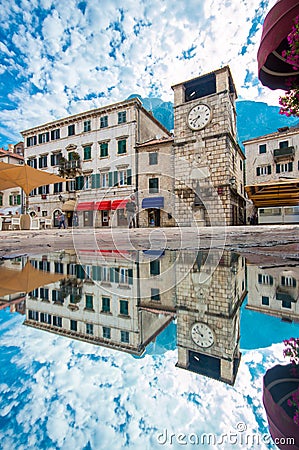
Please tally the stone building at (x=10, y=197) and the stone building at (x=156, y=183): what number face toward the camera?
2

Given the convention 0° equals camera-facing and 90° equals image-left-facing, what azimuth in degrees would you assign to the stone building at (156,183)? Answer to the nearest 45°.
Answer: approximately 0°

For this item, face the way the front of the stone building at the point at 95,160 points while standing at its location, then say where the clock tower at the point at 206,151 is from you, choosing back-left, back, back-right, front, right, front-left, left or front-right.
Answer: left

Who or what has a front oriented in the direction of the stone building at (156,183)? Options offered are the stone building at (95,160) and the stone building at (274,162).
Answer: the stone building at (274,162)

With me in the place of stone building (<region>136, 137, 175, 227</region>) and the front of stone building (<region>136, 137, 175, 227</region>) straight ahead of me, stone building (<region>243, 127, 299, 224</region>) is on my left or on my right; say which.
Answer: on my left

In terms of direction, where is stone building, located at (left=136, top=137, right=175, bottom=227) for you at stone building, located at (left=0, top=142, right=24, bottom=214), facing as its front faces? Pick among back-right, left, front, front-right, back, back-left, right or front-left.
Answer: front-left

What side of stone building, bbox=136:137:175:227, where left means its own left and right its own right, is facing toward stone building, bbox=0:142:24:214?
right

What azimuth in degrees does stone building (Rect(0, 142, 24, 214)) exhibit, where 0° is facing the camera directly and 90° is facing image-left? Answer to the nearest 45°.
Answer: approximately 0°

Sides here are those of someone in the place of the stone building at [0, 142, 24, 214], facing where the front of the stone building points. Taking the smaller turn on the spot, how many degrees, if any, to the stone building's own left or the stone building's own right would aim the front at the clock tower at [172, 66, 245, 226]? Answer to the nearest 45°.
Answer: approximately 45° to the stone building's own left

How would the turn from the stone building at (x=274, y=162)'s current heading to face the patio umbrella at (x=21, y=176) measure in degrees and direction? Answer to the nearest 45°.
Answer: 0° — it already faces it

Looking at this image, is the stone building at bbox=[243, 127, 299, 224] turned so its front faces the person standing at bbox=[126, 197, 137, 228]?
yes
